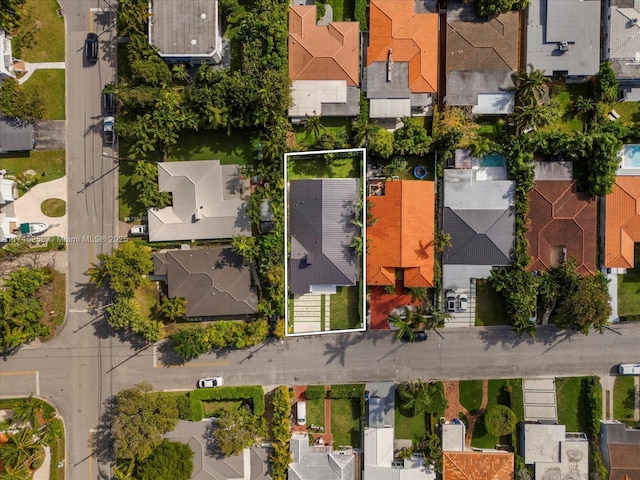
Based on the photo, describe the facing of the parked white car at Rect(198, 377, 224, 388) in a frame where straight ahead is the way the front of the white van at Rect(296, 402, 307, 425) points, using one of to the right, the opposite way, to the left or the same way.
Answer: to the left

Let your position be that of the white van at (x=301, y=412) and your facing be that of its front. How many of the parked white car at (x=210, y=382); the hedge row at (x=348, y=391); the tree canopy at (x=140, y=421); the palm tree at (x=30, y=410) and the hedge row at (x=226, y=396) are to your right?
4

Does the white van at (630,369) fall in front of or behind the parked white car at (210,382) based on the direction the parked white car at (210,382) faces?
in front

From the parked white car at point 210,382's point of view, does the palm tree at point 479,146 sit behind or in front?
in front

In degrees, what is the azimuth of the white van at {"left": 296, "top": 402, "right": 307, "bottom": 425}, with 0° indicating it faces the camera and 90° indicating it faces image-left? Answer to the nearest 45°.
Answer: approximately 0°

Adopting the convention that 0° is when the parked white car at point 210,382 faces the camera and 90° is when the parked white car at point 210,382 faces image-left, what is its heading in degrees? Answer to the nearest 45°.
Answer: approximately 270°

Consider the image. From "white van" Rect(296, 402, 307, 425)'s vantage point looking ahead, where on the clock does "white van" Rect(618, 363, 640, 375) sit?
"white van" Rect(618, 363, 640, 375) is roughly at 9 o'clock from "white van" Rect(296, 402, 307, 425).

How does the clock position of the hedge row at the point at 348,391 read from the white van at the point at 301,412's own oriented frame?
The hedge row is roughly at 9 o'clock from the white van.

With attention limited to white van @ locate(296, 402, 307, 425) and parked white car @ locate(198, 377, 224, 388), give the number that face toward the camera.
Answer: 1
